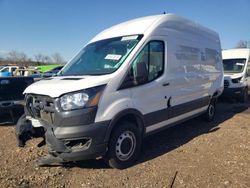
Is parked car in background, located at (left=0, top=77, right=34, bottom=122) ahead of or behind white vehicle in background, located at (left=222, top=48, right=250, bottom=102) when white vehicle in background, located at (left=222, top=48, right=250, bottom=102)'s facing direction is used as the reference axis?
ahead

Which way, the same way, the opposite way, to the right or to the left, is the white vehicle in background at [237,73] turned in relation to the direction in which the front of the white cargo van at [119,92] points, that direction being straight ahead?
the same way

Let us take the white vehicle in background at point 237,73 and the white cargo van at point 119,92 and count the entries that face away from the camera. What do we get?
0

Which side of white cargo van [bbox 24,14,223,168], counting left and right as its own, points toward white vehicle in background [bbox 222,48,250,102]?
back

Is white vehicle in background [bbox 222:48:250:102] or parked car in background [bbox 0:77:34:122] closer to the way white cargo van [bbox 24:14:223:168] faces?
the parked car in background

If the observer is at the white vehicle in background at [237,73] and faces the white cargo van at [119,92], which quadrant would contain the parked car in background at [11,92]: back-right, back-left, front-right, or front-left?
front-right

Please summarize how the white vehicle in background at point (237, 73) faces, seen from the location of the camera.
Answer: facing the viewer and to the left of the viewer

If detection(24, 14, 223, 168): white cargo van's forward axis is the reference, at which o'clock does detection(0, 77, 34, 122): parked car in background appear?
The parked car in background is roughly at 3 o'clock from the white cargo van.

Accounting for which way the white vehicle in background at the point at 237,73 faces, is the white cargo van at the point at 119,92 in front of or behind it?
in front
